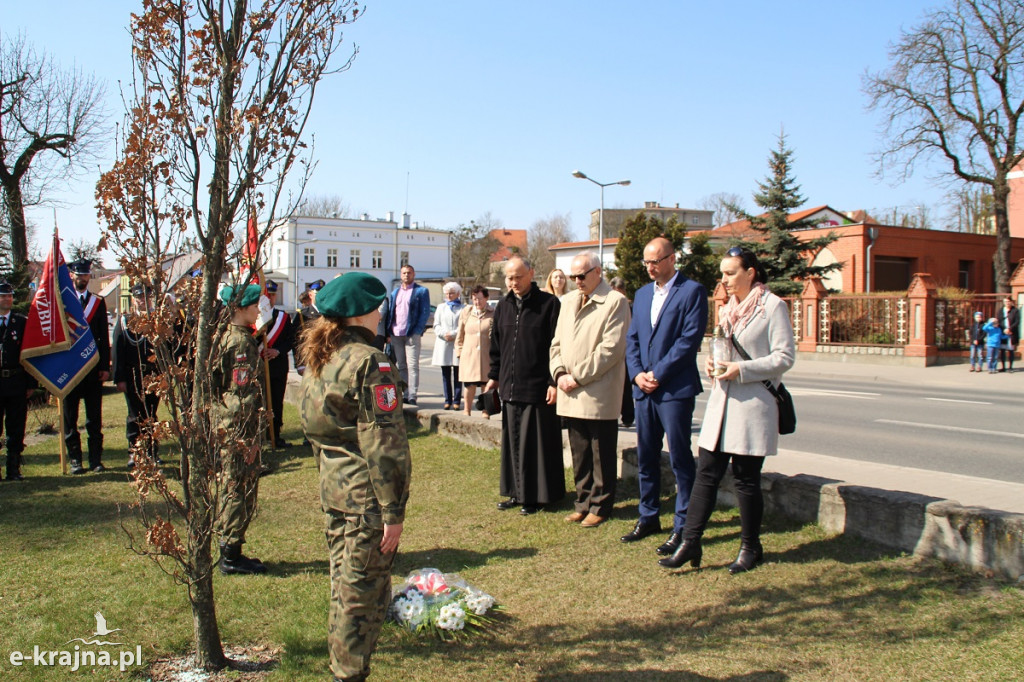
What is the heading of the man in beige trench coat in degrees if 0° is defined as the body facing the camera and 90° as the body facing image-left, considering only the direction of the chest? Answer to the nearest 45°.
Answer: approximately 45°

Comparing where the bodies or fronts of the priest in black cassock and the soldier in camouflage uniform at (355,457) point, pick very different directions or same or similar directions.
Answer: very different directions

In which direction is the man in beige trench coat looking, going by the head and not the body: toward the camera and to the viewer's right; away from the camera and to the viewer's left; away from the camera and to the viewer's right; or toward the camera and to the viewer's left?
toward the camera and to the viewer's left

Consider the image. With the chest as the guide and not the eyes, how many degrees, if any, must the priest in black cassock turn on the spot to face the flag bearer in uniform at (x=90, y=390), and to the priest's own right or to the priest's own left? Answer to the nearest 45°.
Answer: approximately 90° to the priest's own right

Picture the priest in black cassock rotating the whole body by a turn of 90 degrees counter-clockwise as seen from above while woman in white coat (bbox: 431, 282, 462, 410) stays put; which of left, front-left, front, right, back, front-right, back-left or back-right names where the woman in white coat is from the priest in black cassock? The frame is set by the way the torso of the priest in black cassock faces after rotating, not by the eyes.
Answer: back-left

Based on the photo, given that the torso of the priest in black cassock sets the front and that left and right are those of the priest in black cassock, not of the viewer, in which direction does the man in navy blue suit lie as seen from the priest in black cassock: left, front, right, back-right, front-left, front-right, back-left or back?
left

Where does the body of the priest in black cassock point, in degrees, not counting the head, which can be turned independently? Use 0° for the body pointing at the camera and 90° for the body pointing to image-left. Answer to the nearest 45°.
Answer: approximately 45°

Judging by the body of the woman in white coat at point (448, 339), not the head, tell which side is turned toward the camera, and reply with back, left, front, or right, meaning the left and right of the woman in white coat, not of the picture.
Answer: front

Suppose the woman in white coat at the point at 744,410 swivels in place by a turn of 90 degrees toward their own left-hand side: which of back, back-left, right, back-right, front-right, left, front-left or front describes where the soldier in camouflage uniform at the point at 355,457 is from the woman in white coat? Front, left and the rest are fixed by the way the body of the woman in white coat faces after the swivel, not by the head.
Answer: right

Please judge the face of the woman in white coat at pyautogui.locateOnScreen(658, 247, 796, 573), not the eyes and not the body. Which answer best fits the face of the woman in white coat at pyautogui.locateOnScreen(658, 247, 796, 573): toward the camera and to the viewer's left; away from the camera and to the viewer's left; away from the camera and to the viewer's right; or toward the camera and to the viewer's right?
toward the camera and to the viewer's left

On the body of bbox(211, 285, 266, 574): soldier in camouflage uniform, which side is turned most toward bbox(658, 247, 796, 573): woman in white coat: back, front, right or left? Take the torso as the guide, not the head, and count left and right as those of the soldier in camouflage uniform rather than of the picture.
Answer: front

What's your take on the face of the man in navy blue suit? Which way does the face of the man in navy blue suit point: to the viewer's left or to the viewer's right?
to the viewer's left

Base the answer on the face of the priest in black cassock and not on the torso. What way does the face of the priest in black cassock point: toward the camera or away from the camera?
toward the camera

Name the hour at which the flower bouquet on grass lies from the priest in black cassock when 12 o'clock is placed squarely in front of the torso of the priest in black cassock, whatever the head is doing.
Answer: The flower bouquet on grass is roughly at 11 o'clock from the priest in black cassock.

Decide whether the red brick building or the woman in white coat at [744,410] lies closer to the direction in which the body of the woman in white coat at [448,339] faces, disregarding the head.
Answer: the woman in white coat

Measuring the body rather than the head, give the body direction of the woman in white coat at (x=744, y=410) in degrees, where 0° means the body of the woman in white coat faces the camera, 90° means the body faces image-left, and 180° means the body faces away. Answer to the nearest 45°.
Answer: approximately 45°

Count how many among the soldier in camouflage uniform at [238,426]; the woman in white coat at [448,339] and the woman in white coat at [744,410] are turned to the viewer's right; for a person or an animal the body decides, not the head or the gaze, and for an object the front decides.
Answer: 1
